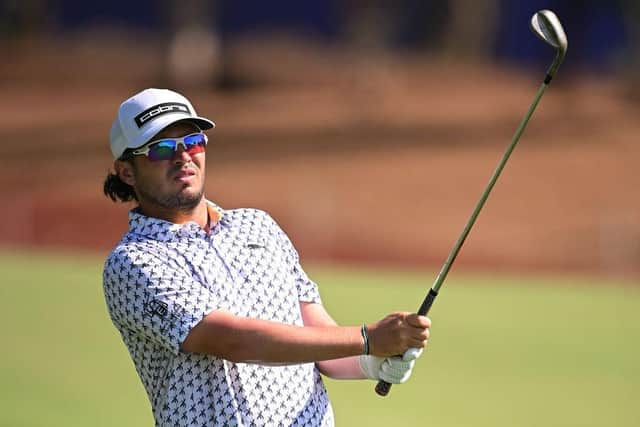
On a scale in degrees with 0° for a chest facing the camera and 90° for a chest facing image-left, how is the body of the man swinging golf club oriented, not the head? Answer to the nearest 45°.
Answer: approximately 315°

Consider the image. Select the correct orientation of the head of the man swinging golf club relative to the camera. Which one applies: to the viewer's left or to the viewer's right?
to the viewer's right
